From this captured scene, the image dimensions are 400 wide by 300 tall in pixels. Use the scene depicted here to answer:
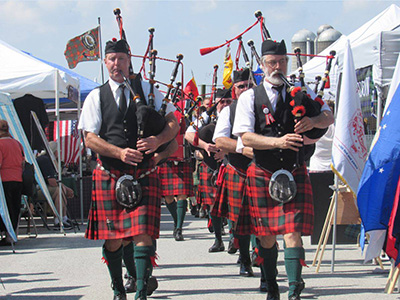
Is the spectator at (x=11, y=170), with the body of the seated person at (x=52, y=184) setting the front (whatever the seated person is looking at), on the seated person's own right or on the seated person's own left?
on the seated person's own right

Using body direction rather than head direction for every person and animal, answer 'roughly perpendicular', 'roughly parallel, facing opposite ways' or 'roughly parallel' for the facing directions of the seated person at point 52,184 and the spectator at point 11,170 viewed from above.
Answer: roughly perpendicular

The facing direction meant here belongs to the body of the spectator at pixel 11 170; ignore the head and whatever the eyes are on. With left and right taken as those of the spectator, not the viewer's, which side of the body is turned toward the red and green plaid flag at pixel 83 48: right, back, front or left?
front

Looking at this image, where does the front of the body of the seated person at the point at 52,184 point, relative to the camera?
to the viewer's right
